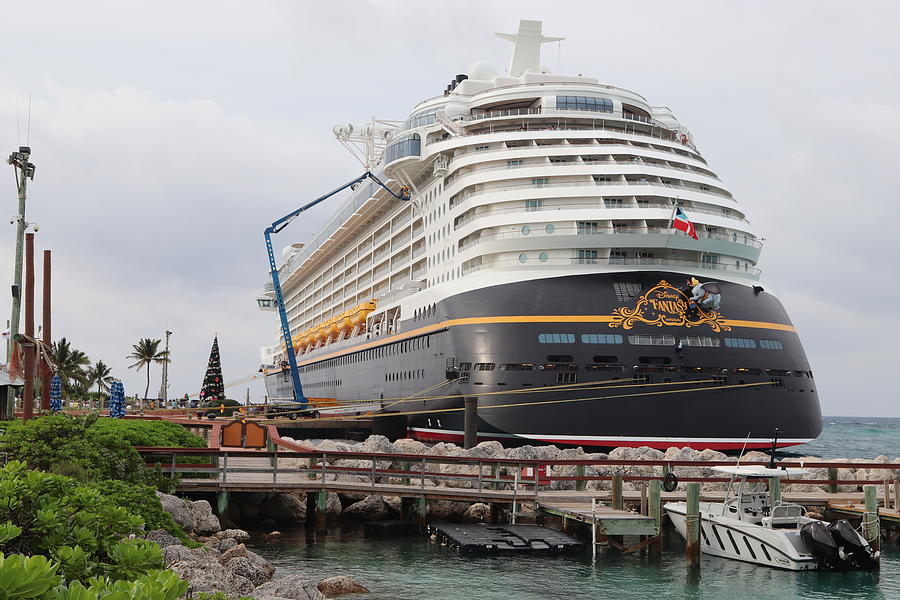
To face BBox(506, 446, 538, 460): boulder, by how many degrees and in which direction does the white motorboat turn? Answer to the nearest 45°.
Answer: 0° — it already faces it

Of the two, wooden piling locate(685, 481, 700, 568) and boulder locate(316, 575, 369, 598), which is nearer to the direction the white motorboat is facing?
the wooden piling

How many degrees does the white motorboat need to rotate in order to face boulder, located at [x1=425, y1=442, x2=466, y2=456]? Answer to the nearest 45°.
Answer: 0° — it already faces it

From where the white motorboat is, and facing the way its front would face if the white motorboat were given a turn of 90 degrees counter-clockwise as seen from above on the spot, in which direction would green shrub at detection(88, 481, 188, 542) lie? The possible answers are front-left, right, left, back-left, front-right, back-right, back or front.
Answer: front

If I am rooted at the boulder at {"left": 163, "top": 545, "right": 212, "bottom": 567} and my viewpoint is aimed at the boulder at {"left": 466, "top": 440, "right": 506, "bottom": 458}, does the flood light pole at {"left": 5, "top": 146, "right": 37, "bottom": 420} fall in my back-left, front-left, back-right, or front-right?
front-left

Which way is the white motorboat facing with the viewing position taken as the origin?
facing away from the viewer and to the left of the viewer

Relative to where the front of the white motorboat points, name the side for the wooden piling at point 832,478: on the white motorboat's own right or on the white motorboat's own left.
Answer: on the white motorboat's own right
